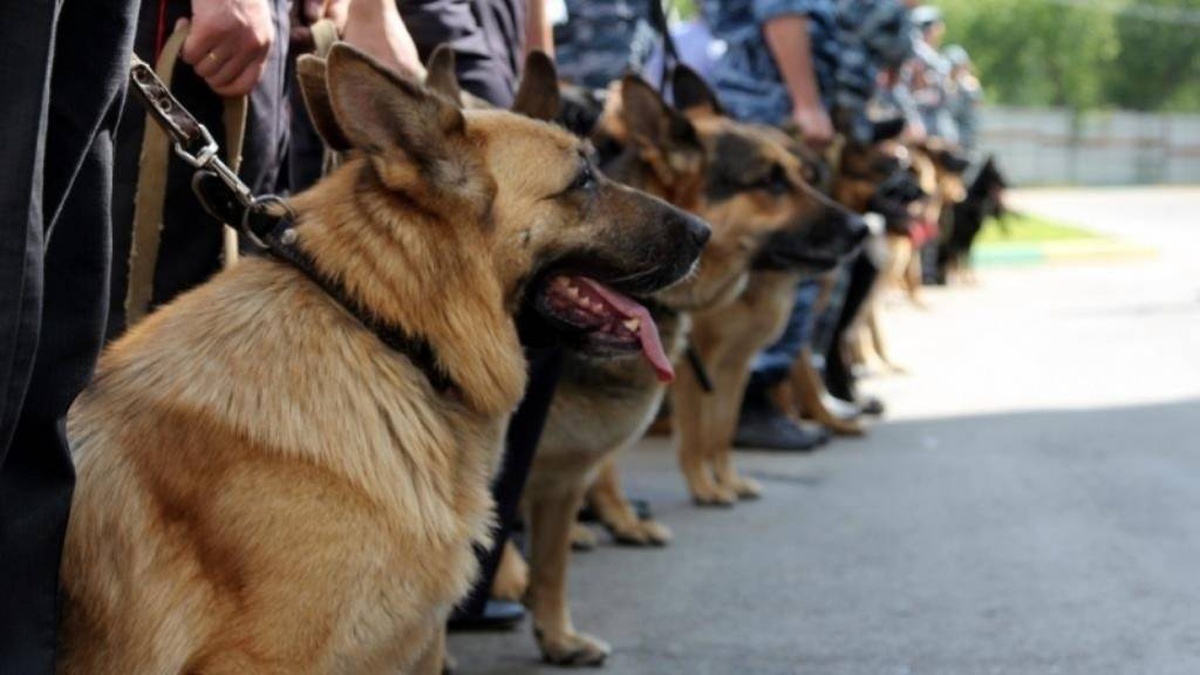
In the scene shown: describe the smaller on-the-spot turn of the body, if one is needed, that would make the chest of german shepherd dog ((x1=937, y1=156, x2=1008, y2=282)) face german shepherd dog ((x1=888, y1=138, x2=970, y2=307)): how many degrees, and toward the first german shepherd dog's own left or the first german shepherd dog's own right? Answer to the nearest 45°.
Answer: approximately 90° to the first german shepherd dog's own right

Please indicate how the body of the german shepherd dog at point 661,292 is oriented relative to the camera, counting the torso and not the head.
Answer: to the viewer's right

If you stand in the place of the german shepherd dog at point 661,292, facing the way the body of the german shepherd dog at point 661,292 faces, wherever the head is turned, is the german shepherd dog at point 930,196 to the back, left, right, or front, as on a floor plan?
left

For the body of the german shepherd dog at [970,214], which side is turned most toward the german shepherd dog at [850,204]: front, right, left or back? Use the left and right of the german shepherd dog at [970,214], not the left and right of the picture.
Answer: right

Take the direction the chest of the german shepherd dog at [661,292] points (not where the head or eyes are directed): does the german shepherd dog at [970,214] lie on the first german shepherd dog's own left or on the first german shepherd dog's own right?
on the first german shepherd dog's own left

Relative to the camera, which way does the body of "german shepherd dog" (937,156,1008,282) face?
to the viewer's right

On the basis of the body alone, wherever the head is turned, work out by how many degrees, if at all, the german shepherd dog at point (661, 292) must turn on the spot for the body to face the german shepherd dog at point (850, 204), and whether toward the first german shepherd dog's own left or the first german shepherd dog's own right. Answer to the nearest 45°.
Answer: approximately 90° to the first german shepherd dog's own left

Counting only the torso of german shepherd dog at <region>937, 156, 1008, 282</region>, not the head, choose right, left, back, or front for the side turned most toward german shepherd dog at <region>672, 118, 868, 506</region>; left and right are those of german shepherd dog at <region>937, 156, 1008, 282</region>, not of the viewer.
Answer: right

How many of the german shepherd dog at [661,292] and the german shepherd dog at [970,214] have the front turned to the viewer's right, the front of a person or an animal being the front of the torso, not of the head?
2
